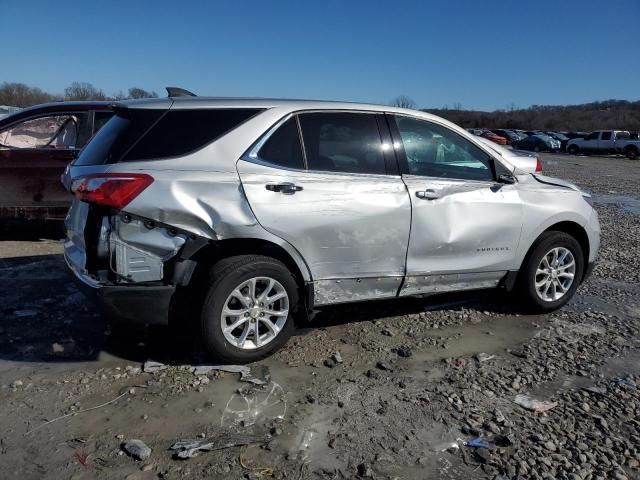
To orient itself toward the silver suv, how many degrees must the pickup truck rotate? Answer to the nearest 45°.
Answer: approximately 90° to its left

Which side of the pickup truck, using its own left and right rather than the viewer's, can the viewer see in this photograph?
left
